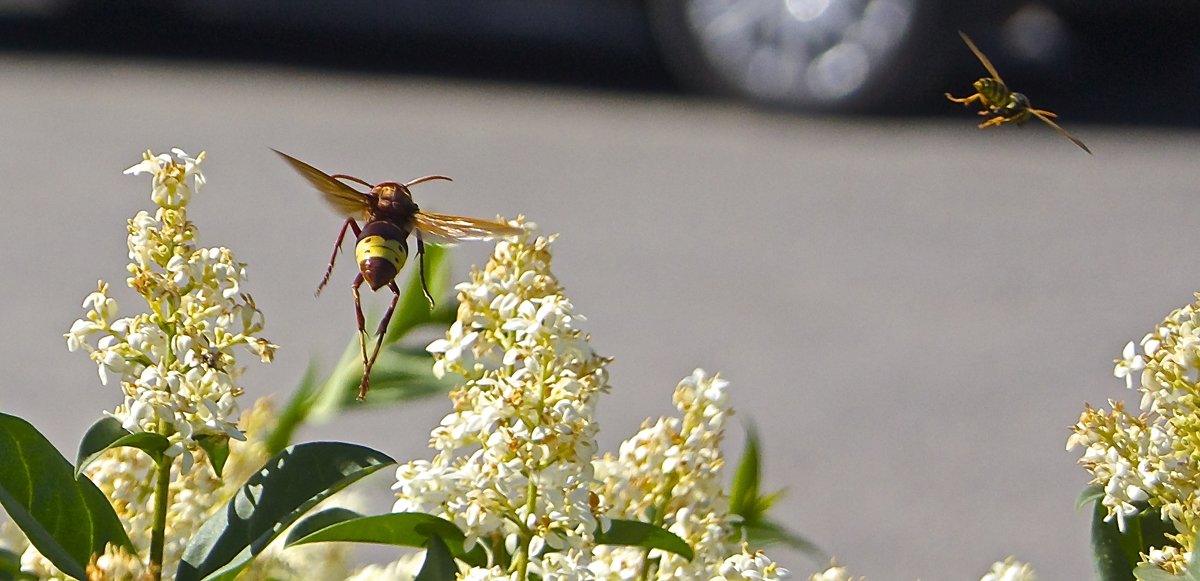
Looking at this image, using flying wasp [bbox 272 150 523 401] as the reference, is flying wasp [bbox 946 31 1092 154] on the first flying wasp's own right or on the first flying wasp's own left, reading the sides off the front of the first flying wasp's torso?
on the first flying wasp's own right

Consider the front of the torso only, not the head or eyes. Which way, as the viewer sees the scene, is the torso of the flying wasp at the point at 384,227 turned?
away from the camera

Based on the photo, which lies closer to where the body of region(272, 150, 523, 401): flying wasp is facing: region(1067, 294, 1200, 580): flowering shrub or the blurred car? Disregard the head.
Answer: the blurred car

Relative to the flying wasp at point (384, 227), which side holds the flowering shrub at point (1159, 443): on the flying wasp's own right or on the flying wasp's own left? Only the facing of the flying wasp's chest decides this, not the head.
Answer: on the flying wasp's own right

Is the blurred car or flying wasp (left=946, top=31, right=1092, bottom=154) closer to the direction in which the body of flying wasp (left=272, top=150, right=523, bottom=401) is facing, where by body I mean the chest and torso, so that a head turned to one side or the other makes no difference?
the blurred car
